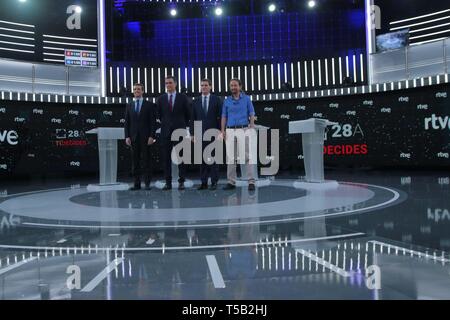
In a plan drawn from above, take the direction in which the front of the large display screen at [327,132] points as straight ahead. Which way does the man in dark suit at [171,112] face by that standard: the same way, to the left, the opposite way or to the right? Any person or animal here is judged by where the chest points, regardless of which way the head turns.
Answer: the same way

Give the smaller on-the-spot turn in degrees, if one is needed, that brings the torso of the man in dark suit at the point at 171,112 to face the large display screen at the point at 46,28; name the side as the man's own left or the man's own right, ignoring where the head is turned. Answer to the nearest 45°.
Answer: approximately 135° to the man's own right

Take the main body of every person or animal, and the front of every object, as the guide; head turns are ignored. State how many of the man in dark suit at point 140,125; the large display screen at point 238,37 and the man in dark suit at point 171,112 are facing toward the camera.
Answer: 3

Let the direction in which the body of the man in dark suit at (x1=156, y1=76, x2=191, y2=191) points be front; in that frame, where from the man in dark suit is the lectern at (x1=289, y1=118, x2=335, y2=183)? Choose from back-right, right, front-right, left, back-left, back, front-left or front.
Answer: left

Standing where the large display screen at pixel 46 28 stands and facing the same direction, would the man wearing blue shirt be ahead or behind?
ahead

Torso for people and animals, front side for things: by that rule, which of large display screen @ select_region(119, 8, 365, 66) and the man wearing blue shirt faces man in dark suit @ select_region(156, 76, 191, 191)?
the large display screen

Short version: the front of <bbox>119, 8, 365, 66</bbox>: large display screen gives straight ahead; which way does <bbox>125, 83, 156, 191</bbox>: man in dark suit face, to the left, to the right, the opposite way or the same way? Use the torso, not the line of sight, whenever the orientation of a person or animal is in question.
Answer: the same way

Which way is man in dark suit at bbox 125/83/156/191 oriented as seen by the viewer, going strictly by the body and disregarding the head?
toward the camera

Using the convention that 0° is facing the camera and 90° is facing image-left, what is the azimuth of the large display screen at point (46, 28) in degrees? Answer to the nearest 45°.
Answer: approximately 315°

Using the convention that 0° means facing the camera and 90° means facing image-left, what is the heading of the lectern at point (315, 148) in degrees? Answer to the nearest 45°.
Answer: approximately 45°
